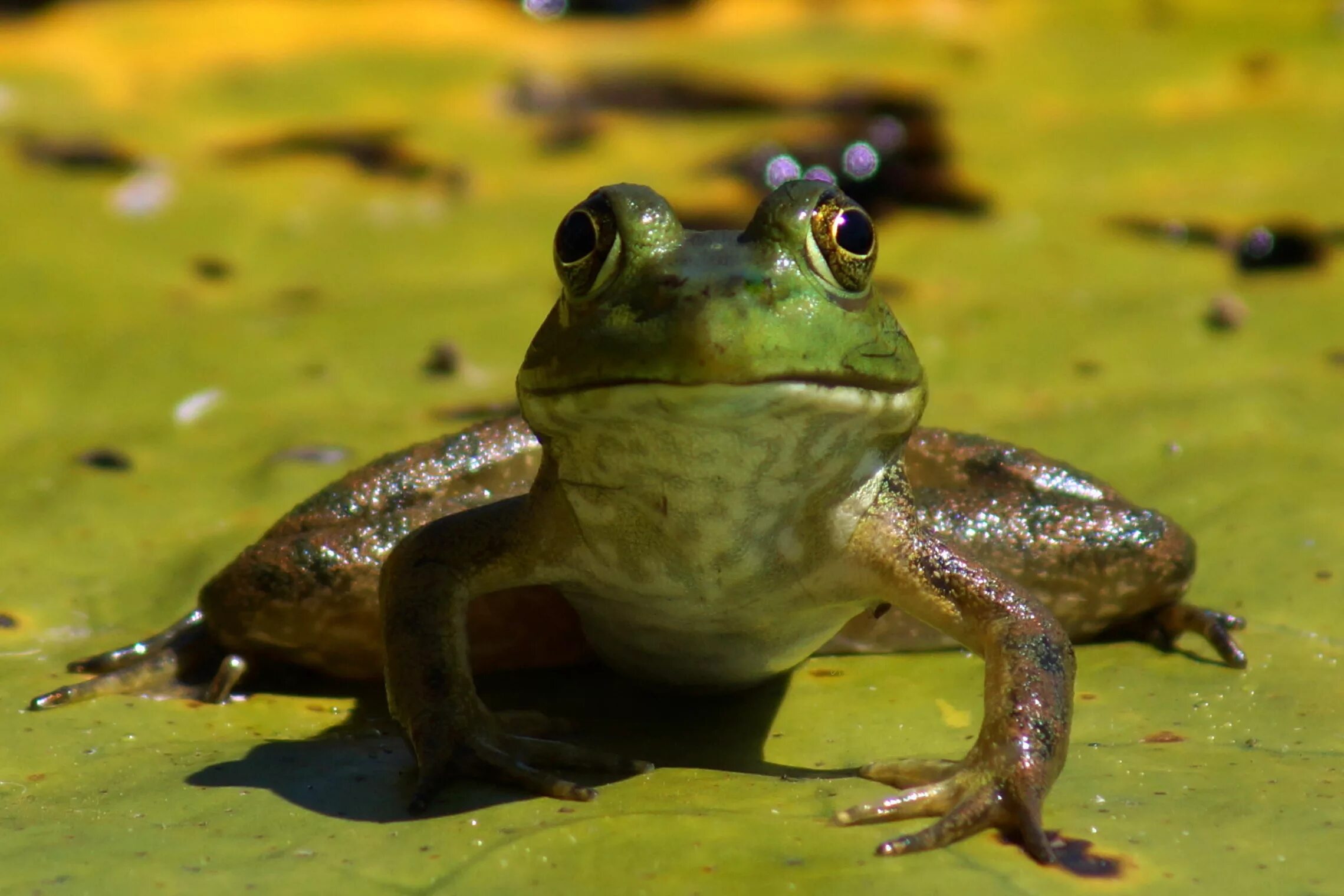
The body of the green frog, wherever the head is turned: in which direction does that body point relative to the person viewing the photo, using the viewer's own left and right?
facing the viewer
